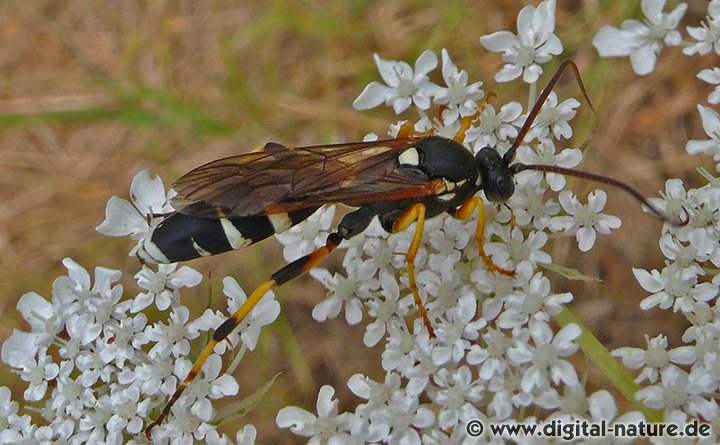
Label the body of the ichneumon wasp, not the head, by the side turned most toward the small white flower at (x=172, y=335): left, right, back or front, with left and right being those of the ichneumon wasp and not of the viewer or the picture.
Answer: back

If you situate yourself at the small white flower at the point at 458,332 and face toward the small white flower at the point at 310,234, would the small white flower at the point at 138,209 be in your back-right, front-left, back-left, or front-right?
front-left

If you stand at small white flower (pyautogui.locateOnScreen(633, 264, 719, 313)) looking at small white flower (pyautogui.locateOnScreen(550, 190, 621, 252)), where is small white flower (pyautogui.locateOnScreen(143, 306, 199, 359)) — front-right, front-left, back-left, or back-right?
front-left

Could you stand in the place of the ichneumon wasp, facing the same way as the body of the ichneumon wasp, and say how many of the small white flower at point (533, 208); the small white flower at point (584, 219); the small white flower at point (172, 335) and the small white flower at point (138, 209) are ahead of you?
2

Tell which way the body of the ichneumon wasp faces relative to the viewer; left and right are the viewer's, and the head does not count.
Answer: facing to the right of the viewer

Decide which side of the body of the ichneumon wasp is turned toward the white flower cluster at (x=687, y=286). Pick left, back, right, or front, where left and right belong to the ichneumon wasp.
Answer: front

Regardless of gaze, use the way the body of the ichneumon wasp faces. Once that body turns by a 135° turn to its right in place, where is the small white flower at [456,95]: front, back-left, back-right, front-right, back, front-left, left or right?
back

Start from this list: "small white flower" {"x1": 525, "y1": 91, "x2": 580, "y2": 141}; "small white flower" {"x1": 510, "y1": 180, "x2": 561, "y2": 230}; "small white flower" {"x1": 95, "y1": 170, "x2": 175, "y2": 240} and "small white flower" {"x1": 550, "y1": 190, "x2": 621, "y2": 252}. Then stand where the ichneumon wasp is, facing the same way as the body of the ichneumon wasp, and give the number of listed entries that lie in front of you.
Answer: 3

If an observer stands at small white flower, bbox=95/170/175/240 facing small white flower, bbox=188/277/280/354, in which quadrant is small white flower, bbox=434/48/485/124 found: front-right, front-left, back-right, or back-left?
front-left
